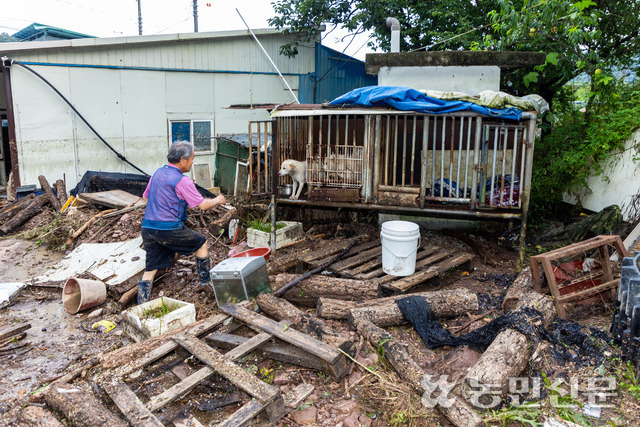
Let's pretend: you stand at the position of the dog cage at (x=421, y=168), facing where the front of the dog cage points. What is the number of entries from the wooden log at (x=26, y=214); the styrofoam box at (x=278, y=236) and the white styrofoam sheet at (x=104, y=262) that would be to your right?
3

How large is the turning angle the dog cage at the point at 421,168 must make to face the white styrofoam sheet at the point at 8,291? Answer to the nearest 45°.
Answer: approximately 90° to its right

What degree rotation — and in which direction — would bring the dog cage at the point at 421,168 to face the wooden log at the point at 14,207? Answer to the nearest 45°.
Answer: approximately 90° to its right

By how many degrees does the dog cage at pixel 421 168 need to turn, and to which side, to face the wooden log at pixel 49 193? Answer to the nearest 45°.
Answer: approximately 90° to its right

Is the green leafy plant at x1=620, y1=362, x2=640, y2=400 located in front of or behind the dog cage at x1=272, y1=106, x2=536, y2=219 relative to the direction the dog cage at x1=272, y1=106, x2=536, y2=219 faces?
in front

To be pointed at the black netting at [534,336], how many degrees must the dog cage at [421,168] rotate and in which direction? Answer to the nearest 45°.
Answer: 0° — it already faces it

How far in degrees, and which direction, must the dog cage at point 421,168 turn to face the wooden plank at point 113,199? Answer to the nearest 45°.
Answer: approximately 90° to its right

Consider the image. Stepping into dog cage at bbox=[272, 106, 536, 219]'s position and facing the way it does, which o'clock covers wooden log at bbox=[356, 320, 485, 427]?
The wooden log is roughly at 12 o'clock from the dog cage.

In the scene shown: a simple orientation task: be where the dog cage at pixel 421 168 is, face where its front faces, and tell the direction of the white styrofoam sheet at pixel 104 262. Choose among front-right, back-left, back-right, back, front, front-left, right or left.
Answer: right

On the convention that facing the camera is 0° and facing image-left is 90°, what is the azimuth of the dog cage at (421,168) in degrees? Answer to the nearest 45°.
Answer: approximately 0°

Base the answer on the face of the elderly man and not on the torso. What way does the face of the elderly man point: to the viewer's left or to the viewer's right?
to the viewer's right

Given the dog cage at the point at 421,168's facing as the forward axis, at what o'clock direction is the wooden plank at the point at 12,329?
The wooden plank is roughly at 2 o'clock from the dog cage.
